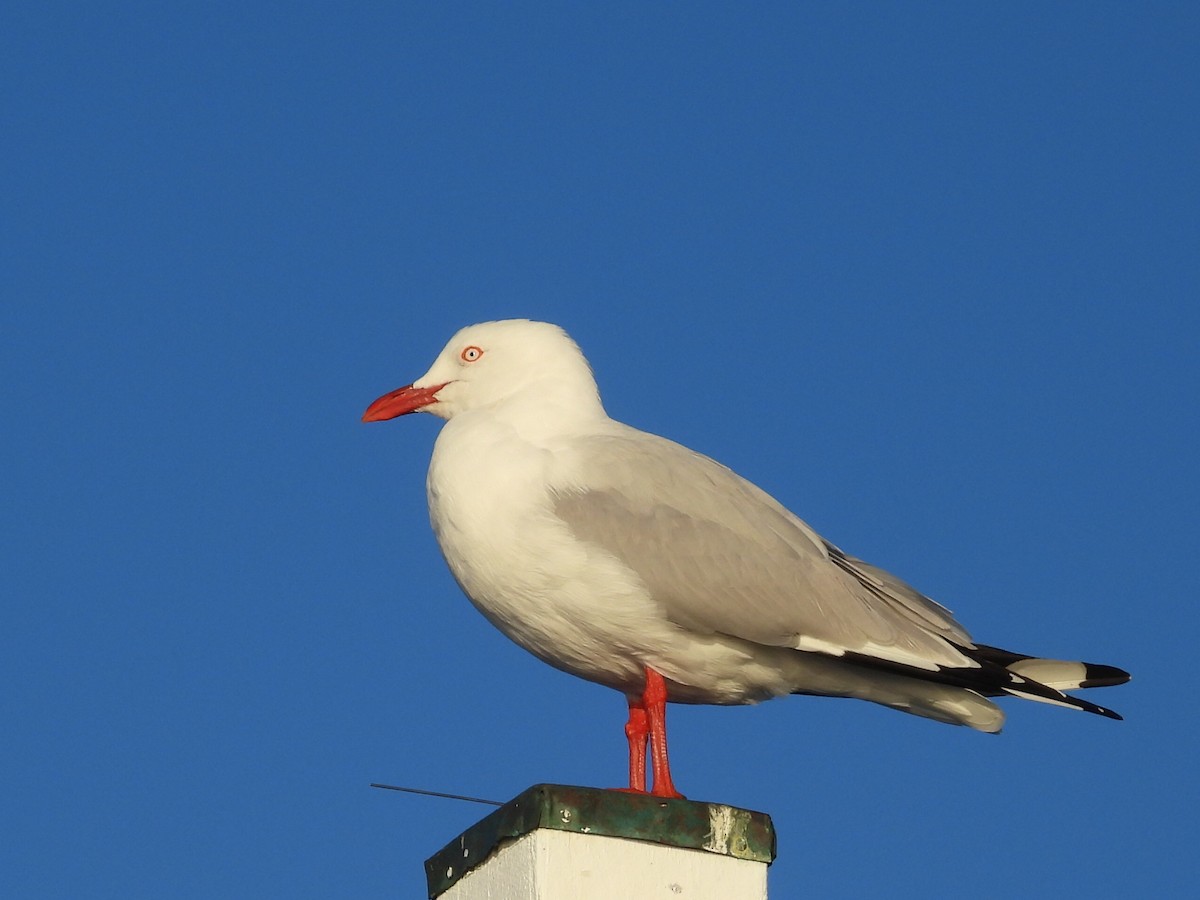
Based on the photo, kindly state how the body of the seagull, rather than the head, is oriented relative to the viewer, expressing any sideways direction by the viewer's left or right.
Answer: facing to the left of the viewer
